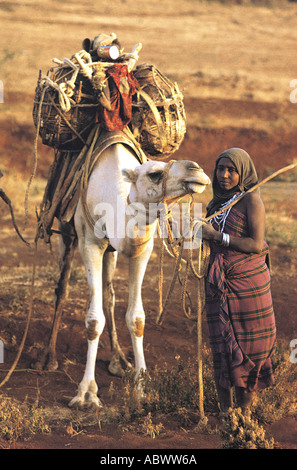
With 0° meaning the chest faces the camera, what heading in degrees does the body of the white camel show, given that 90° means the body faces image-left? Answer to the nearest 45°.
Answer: approximately 315°

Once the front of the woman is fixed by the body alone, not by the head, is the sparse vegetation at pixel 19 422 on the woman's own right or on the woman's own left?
on the woman's own right

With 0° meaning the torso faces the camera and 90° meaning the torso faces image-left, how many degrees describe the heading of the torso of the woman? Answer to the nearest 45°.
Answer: approximately 45°
